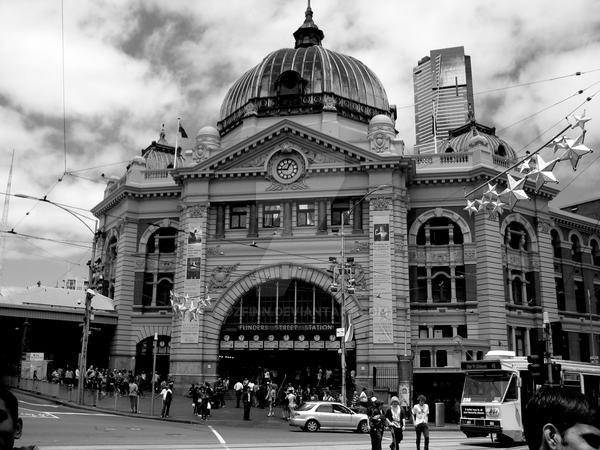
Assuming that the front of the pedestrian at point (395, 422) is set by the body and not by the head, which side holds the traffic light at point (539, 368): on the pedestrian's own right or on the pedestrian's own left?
on the pedestrian's own left

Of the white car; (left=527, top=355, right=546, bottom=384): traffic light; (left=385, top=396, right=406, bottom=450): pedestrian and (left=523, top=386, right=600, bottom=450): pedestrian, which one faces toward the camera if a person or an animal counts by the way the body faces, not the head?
(left=385, top=396, right=406, bottom=450): pedestrian

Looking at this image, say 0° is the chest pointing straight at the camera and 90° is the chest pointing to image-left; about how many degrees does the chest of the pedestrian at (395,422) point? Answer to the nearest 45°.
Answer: approximately 0°
